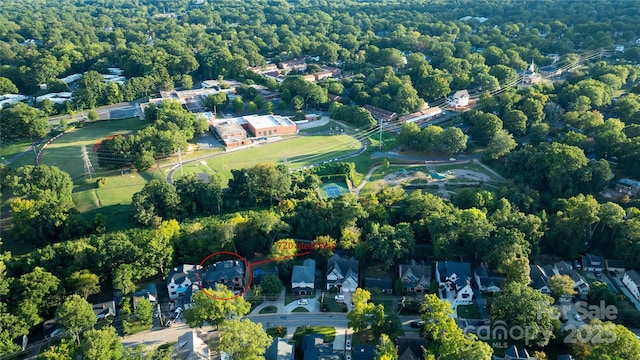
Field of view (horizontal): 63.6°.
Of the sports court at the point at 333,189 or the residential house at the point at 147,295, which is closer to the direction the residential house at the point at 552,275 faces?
the residential house

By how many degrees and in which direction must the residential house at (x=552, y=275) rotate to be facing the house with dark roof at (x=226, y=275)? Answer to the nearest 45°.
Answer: approximately 45° to its right

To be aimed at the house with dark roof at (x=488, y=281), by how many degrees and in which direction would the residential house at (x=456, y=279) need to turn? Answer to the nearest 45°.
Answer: approximately 90° to its left

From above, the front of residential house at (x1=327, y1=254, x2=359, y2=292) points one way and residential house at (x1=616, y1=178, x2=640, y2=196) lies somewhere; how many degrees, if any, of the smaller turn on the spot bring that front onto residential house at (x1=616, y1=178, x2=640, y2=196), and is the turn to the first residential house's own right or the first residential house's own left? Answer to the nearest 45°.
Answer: approximately 135° to the first residential house's own left

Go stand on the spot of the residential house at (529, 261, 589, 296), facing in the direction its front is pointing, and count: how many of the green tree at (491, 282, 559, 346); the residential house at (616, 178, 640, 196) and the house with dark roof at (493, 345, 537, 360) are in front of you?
2

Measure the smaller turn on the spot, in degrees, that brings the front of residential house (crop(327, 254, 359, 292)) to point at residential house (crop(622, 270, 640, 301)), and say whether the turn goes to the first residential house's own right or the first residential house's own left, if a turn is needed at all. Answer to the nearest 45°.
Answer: approximately 90° to the first residential house's own left

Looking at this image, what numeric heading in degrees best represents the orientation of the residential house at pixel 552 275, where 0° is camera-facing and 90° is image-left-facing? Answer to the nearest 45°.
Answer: approximately 0°
